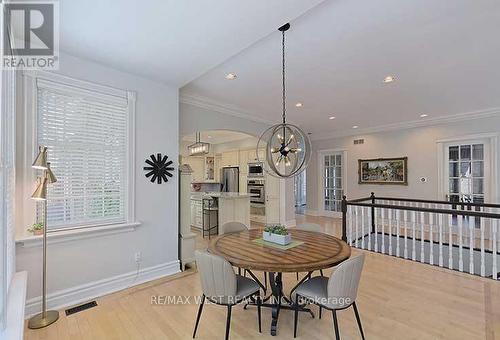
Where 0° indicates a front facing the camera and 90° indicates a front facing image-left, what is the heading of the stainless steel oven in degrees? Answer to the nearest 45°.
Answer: approximately 45°

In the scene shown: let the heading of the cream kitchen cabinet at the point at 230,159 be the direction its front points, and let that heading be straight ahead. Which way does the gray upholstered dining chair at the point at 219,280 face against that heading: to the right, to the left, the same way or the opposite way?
the opposite way

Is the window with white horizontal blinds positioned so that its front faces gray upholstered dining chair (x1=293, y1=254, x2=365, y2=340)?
yes

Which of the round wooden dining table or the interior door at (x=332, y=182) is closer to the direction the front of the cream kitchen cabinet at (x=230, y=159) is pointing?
the round wooden dining table

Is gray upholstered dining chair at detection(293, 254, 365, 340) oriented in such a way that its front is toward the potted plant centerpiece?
yes

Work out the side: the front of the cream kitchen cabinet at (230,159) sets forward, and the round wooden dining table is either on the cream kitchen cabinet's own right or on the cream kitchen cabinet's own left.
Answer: on the cream kitchen cabinet's own left

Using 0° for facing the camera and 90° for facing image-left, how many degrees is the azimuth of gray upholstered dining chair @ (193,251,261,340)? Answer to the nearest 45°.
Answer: approximately 225°

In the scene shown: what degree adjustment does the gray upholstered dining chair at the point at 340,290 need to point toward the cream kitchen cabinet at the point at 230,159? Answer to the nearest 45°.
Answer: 0° — it already faces it

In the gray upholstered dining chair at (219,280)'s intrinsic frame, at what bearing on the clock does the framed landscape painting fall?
The framed landscape painting is roughly at 12 o'clock from the gray upholstered dining chair.
